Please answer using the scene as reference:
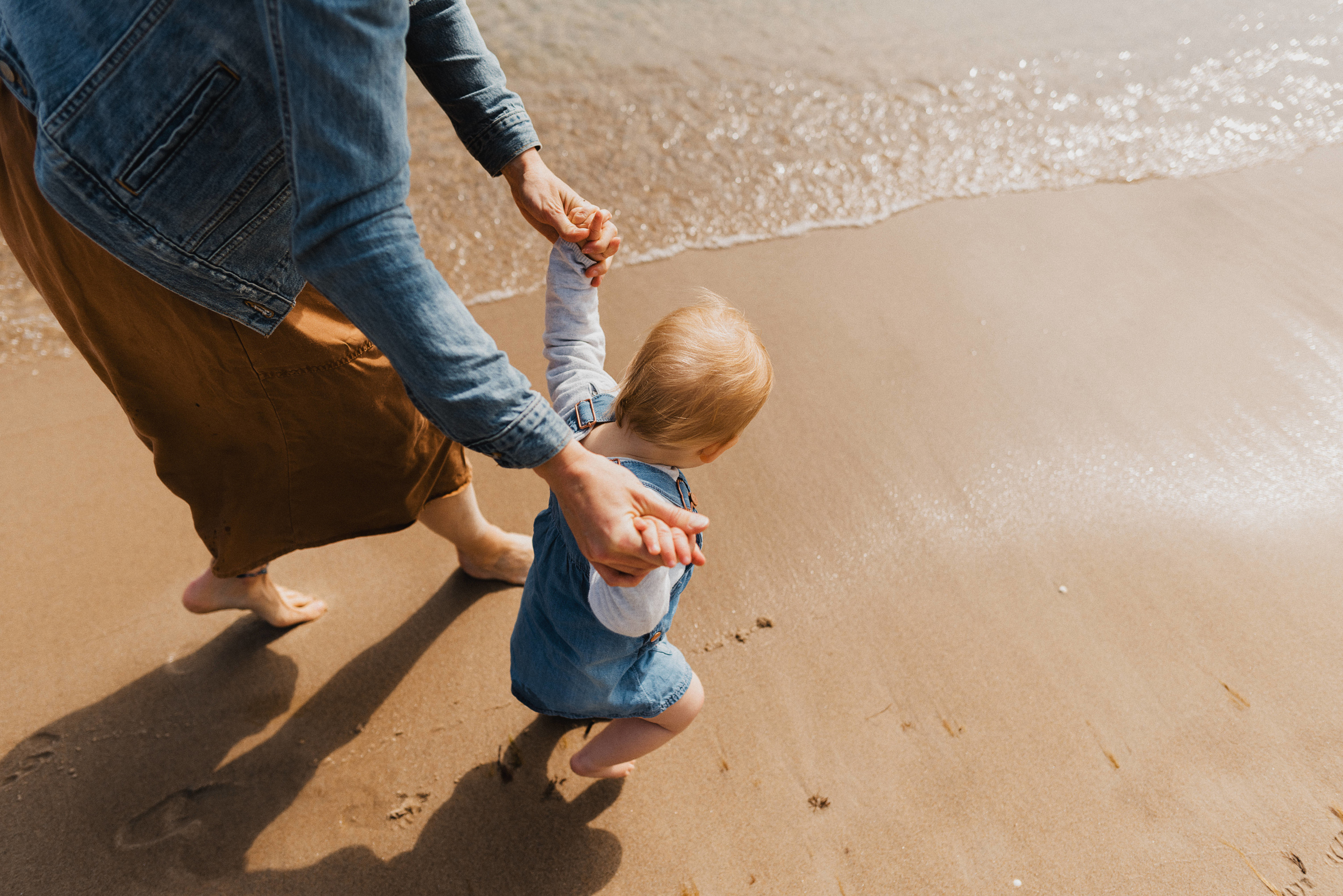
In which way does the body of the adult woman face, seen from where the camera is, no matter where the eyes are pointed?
to the viewer's right

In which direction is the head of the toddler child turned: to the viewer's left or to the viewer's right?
to the viewer's right
